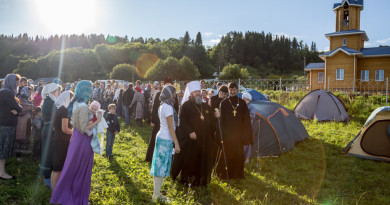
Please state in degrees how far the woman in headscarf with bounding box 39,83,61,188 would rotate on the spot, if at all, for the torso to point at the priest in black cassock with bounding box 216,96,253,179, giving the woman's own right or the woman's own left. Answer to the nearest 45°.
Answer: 0° — they already face them

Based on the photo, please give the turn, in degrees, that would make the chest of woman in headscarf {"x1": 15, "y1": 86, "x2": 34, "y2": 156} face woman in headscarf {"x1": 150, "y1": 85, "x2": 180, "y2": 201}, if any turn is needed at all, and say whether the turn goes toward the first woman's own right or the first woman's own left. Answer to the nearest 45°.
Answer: approximately 45° to the first woman's own right

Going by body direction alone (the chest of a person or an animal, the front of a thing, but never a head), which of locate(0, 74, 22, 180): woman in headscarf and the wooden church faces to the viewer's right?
the woman in headscarf

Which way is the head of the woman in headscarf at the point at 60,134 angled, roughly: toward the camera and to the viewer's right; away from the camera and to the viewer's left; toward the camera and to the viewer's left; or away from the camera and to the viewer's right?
away from the camera and to the viewer's right

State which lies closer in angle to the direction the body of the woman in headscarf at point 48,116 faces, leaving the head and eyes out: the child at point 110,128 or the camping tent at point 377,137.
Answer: the camping tent

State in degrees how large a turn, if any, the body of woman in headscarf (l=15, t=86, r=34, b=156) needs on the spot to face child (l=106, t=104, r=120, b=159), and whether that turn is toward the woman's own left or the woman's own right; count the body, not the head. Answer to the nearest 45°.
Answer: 0° — they already face them

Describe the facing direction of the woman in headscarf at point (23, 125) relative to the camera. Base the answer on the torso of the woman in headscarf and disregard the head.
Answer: to the viewer's right

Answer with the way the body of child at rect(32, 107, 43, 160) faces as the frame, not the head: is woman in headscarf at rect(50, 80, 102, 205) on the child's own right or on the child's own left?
on the child's own right

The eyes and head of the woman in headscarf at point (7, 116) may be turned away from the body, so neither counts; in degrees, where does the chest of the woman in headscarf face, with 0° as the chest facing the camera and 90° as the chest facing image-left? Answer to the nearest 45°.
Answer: approximately 270°
